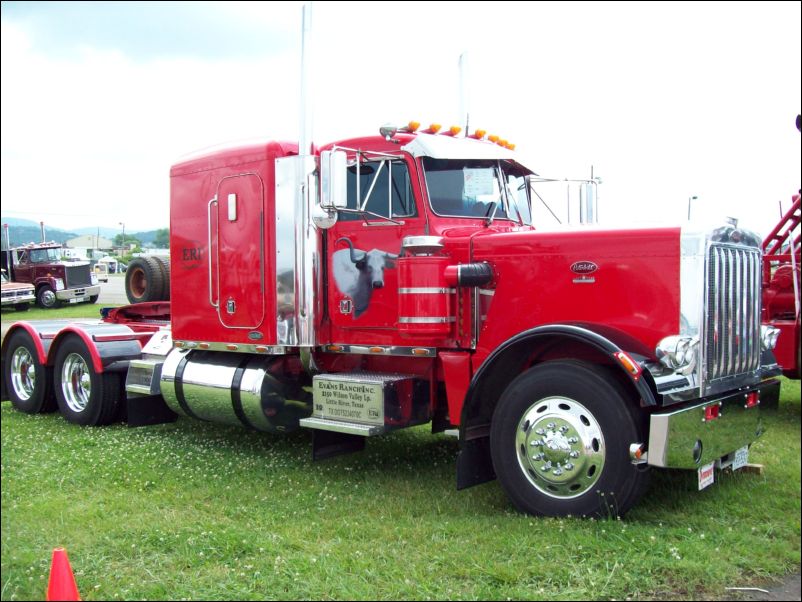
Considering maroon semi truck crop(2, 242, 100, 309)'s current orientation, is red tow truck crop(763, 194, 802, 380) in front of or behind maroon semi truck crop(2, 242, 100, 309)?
in front

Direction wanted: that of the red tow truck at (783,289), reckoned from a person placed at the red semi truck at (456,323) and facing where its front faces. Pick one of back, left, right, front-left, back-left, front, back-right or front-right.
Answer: left

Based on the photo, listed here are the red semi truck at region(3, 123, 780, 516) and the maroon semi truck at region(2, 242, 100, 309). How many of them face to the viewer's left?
0

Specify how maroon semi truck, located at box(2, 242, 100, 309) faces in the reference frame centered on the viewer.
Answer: facing the viewer and to the right of the viewer

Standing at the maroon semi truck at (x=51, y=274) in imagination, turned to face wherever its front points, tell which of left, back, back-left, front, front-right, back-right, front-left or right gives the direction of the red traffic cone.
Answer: front-right

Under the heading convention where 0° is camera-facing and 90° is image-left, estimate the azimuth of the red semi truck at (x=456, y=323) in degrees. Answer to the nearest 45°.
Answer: approximately 315°
